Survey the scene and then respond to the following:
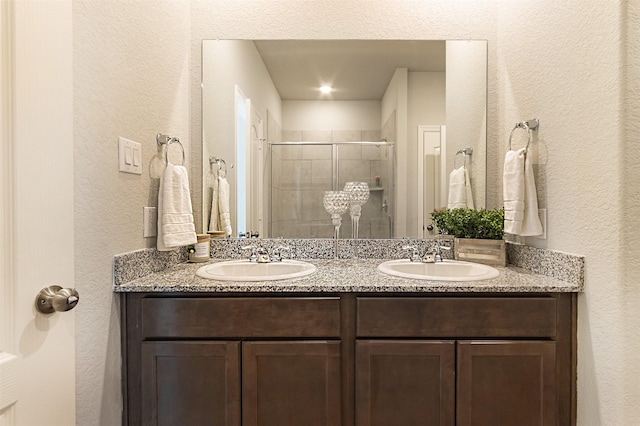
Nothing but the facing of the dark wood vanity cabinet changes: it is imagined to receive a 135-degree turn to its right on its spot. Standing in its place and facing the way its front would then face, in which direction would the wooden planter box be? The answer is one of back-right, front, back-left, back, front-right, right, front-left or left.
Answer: right

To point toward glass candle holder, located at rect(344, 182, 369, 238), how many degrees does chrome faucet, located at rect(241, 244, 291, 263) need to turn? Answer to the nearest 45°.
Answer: approximately 90° to its left

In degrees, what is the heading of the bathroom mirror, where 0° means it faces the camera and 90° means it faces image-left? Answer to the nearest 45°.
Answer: approximately 0°

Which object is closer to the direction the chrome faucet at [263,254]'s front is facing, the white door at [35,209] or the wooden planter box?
the white door

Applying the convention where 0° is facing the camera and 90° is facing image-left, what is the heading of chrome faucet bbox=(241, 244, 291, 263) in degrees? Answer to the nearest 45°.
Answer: approximately 0°
